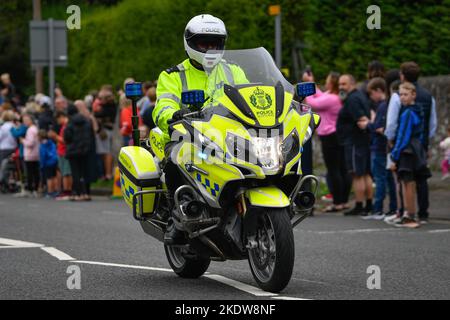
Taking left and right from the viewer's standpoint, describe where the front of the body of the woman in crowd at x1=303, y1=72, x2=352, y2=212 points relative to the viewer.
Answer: facing to the left of the viewer

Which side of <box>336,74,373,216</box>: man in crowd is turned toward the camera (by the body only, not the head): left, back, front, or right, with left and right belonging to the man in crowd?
left

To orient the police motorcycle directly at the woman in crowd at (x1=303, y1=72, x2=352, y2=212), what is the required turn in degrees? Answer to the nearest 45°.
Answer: approximately 135° to its left

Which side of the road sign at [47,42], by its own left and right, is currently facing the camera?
back

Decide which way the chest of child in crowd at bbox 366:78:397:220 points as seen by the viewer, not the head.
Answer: to the viewer's left

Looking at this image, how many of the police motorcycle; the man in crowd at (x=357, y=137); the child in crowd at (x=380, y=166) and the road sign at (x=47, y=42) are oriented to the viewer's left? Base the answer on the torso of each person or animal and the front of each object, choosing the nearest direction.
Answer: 2

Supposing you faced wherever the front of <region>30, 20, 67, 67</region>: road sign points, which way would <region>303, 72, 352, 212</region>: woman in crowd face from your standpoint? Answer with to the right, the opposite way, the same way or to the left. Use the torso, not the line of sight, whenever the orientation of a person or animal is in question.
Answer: to the left

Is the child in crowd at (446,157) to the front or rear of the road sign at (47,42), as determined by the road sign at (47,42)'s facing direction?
to the rear

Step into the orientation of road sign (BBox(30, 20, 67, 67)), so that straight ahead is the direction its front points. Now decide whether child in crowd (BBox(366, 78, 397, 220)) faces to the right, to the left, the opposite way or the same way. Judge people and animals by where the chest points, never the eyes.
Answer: to the left
